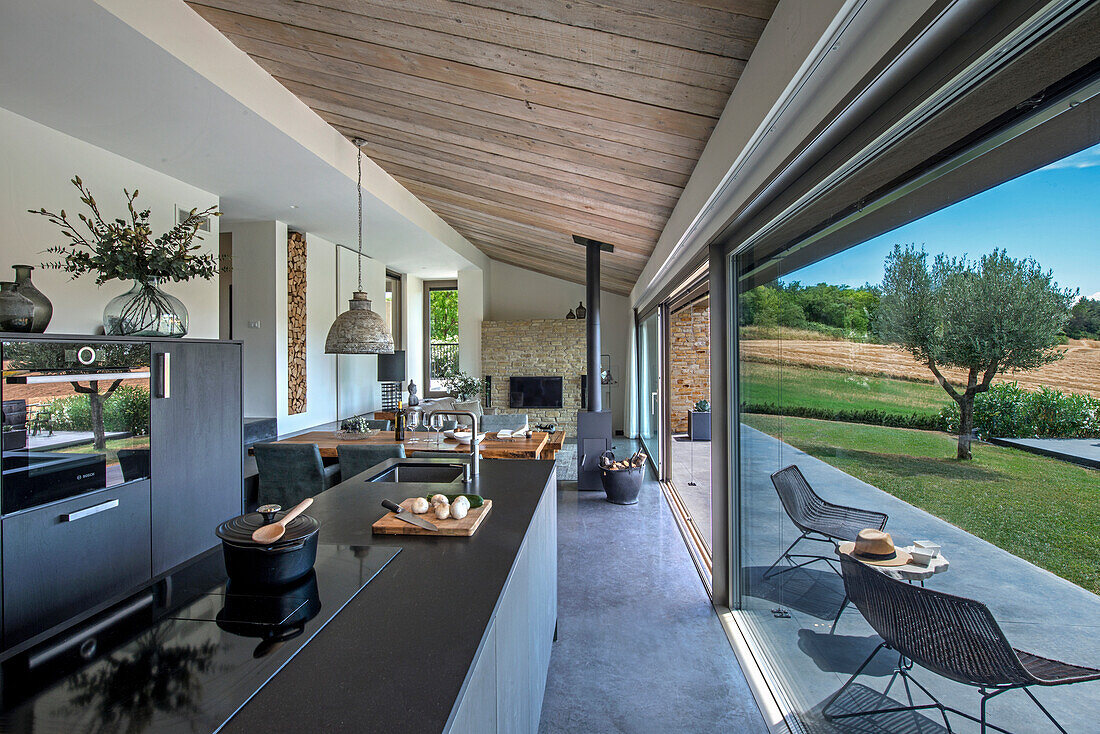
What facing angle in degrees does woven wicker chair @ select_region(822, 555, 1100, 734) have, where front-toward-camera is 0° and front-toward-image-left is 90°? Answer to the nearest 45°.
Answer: approximately 225°

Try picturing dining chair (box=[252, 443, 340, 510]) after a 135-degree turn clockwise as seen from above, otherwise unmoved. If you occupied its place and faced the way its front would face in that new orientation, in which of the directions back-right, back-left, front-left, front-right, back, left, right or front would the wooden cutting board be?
front

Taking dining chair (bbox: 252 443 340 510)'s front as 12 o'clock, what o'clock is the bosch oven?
The bosch oven is roughly at 6 o'clock from the dining chair.

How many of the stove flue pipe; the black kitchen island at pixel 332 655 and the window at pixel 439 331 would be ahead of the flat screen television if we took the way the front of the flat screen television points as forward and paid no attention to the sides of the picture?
2

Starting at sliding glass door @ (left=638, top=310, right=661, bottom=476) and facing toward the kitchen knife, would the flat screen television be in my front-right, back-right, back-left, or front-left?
back-right

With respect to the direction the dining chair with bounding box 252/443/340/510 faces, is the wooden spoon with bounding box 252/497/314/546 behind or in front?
behind

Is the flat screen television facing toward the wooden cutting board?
yes

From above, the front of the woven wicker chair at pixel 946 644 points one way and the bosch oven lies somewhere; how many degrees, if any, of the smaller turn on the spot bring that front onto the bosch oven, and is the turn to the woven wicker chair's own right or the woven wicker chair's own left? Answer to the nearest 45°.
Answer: approximately 135° to the woven wicker chair's own left

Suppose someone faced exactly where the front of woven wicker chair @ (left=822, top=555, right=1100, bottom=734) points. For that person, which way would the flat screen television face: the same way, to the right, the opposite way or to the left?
to the right

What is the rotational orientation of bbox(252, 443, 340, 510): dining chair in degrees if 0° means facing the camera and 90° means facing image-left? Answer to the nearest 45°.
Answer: approximately 225°

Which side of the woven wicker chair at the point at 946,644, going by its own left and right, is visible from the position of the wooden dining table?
left

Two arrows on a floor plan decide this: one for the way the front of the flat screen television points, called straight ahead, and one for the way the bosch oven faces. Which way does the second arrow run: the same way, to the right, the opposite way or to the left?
to the left

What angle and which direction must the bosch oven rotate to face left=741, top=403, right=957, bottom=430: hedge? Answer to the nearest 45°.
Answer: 0° — it already faces it
